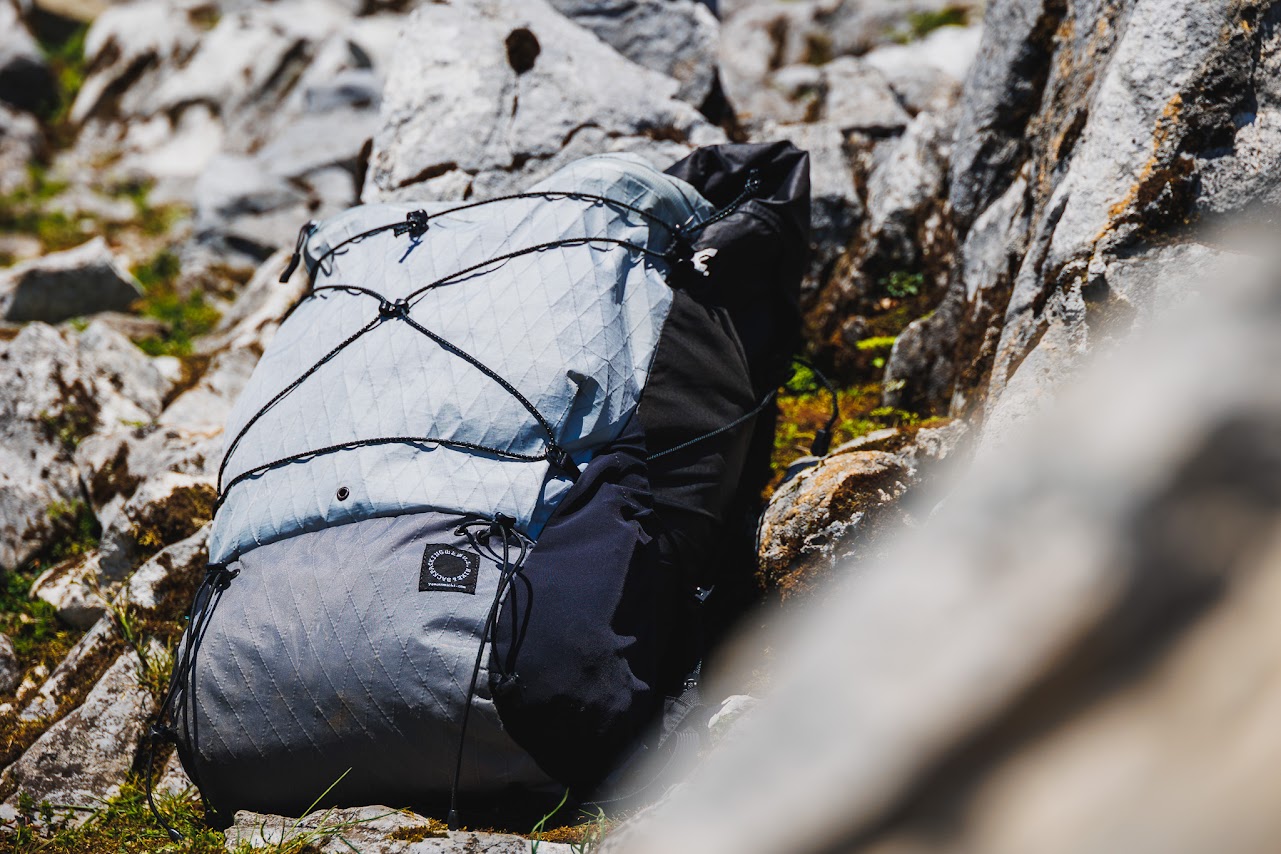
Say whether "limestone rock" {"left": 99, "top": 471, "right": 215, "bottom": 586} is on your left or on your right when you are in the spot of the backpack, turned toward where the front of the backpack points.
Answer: on your right

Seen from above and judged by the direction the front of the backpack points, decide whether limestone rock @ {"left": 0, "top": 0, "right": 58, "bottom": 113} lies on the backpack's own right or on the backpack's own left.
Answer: on the backpack's own right

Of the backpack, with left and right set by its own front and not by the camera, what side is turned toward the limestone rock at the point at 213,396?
right

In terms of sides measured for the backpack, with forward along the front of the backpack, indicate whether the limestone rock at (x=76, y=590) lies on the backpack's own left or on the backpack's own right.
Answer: on the backpack's own right

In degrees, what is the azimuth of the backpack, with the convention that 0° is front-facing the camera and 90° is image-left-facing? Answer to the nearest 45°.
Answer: approximately 45°

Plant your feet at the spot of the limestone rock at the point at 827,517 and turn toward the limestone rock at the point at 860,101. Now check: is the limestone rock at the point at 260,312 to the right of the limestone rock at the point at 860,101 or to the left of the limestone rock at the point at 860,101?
left

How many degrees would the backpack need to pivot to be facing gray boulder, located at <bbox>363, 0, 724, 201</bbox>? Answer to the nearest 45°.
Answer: approximately 135° to its right
